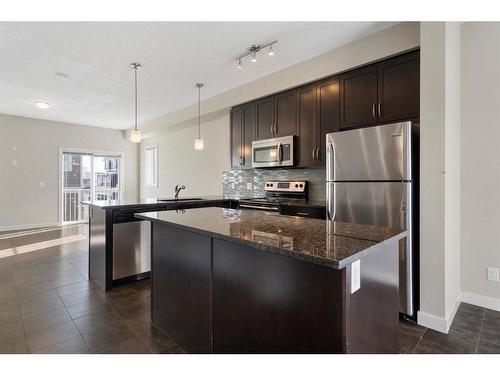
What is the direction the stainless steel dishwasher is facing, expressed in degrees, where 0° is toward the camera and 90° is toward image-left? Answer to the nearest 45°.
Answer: approximately 315°

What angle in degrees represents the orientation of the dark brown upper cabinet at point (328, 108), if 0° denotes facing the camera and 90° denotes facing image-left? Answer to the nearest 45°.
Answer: approximately 45°

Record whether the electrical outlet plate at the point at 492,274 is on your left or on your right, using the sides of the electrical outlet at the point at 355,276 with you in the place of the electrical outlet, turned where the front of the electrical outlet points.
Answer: on your left

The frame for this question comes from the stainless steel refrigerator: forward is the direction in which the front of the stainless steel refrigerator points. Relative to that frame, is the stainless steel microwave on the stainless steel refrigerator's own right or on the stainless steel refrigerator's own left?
on the stainless steel refrigerator's own right

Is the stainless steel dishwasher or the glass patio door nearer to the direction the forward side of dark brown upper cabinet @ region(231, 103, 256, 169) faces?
the stainless steel dishwasher

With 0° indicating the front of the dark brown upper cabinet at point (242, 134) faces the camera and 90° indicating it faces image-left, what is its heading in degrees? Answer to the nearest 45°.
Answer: approximately 45°

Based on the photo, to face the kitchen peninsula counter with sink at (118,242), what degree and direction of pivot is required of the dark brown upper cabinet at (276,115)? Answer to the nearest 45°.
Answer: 0° — it already faces it

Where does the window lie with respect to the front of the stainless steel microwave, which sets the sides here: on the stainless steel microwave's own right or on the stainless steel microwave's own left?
on the stainless steel microwave's own right

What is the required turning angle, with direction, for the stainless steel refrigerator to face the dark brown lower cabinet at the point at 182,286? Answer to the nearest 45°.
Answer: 0° — it already faces it

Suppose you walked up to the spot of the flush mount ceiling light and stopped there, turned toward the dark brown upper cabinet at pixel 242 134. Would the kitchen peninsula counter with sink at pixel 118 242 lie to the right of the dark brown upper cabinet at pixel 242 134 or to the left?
right
